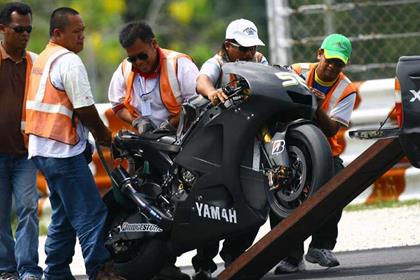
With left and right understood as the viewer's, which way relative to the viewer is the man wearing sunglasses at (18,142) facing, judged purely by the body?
facing the viewer and to the right of the viewer

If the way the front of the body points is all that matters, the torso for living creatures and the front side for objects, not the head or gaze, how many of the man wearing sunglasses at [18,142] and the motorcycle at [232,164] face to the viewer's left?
0

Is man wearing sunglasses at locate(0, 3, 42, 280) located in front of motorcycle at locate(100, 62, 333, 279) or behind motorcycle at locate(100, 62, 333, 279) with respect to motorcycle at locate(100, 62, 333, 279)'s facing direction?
behind

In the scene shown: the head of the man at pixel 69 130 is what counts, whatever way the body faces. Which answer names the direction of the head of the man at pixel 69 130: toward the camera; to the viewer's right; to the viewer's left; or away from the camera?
to the viewer's right

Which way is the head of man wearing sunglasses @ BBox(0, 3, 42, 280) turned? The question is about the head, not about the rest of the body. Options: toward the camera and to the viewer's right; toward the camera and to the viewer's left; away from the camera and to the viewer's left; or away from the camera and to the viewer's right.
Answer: toward the camera and to the viewer's right

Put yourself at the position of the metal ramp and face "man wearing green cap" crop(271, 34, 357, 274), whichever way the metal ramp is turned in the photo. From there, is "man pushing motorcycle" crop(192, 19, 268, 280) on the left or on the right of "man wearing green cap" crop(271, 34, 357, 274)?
left
